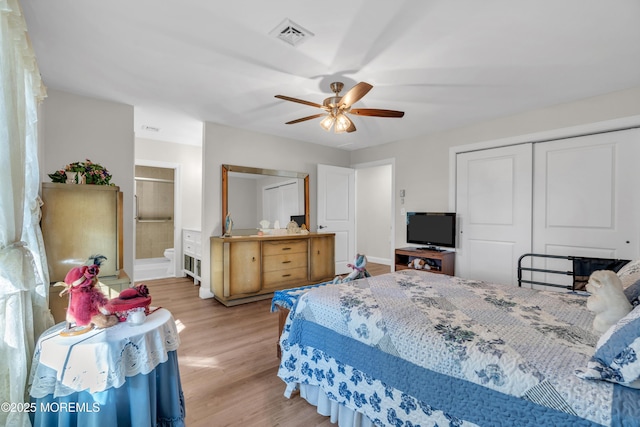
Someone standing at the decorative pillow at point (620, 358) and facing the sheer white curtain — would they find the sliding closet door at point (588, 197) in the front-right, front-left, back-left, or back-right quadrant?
back-right

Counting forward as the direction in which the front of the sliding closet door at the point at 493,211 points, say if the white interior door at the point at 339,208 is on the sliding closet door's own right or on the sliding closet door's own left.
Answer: on the sliding closet door's own right

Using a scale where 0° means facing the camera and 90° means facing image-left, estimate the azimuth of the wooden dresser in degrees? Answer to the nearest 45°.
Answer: approximately 315°

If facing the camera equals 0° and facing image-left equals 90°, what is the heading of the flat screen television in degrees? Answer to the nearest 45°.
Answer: approximately 45°

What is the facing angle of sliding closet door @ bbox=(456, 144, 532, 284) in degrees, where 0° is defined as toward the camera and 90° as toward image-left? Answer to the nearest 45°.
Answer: approximately 45°

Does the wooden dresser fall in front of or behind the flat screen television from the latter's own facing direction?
in front

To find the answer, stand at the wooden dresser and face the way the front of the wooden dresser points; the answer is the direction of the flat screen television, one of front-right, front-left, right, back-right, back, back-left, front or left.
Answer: front-left

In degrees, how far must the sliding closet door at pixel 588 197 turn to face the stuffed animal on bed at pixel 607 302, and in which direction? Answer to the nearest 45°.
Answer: approximately 45° to its left

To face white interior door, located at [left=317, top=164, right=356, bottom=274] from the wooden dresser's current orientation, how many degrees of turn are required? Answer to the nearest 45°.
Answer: approximately 90° to its left

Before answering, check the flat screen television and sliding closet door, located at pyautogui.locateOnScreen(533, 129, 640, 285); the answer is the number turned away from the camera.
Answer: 0

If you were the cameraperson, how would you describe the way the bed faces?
facing away from the viewer and to the left of the viewer

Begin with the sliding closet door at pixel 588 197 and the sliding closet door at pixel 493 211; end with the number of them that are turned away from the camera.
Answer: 0

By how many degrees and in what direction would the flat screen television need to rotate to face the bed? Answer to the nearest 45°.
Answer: approximately 45° to its left
